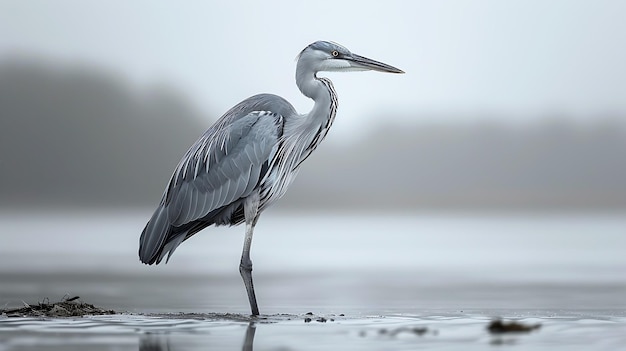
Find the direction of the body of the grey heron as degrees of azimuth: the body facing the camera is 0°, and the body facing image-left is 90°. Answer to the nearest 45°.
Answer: approximately 270°
